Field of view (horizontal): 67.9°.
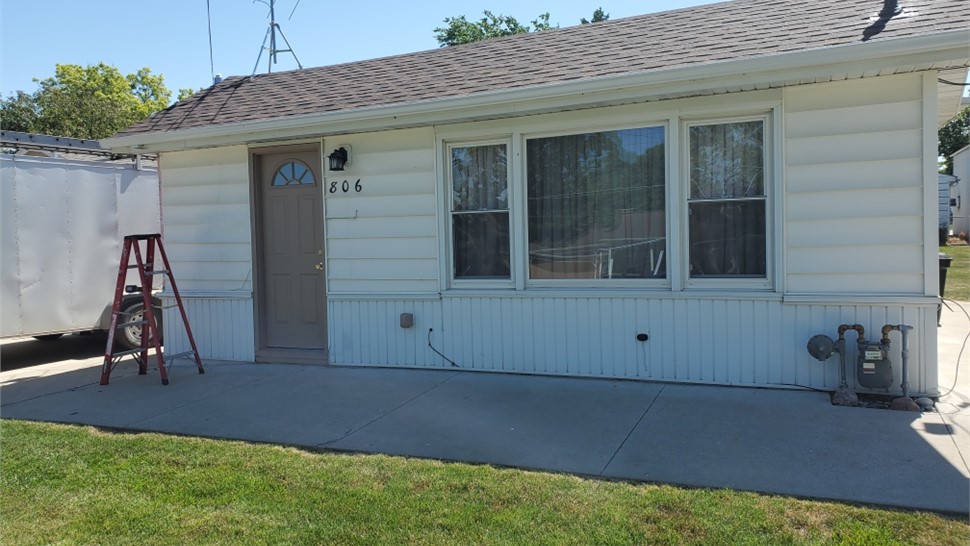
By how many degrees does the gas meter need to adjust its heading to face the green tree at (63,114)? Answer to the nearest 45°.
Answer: approximately 90° to its right

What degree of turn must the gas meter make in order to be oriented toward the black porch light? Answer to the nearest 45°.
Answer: approximately 90° to its right

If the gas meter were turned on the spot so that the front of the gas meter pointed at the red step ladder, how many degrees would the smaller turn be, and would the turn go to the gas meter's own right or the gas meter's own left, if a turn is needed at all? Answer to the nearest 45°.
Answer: approximately 90° to the gas meter's own right

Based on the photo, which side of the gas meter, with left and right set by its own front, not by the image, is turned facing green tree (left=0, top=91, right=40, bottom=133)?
right

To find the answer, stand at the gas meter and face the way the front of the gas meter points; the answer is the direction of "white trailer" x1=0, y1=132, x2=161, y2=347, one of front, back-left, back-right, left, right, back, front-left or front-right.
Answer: right

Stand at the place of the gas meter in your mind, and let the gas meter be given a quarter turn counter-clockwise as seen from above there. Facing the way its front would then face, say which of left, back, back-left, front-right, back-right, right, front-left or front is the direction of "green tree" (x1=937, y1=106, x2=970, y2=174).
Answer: left

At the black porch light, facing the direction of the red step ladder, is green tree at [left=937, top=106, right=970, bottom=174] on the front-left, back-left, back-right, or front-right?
back-right

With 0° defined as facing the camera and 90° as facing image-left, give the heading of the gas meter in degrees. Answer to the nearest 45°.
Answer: approximately 0°
